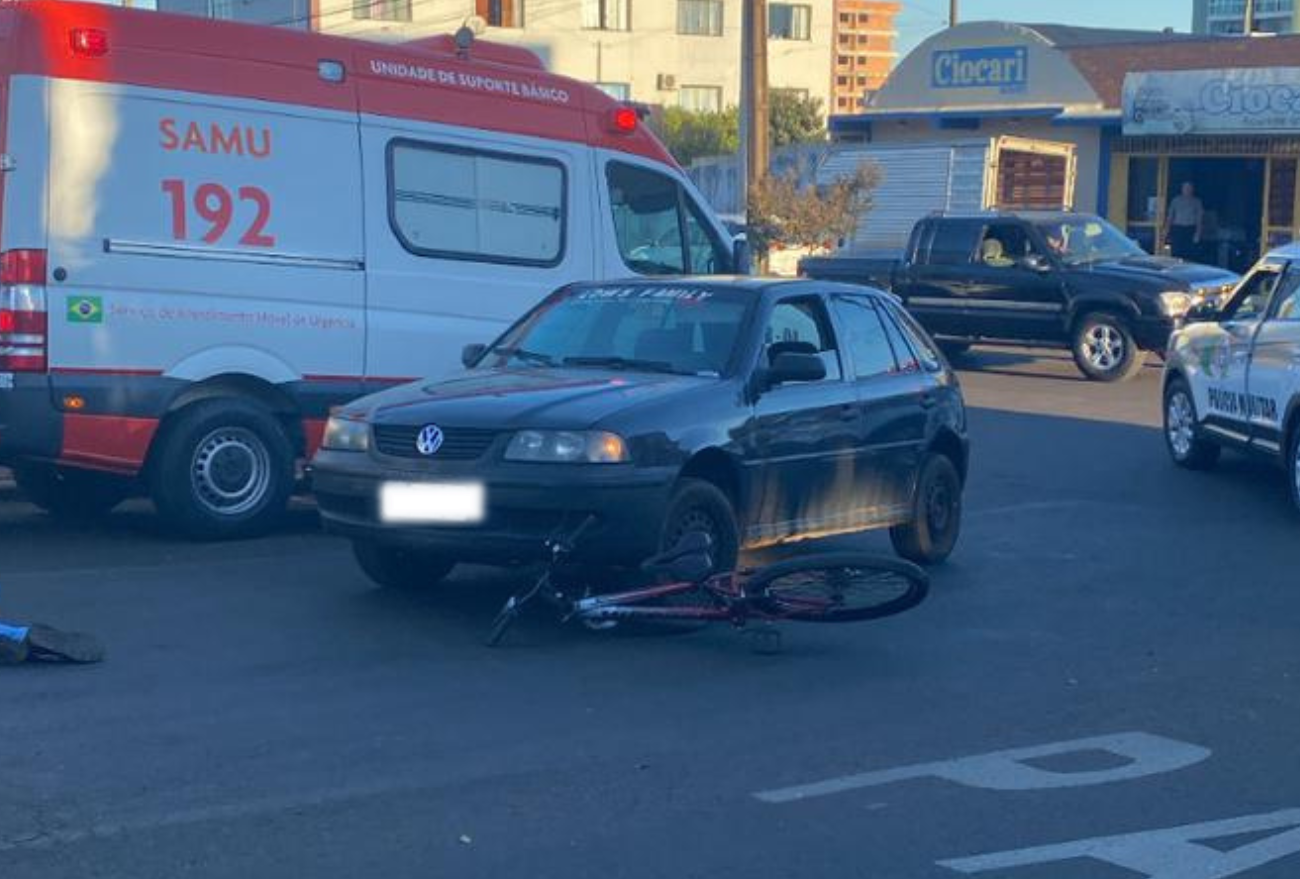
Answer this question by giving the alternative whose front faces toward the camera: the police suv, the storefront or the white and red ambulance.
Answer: the storefront

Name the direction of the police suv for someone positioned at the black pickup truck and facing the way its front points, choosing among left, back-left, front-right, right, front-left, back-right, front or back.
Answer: front-right

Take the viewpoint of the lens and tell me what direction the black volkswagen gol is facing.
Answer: facing the viewer and to the left of the viewer

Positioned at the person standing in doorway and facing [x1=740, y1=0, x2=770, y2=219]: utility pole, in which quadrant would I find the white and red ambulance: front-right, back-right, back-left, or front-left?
front-left

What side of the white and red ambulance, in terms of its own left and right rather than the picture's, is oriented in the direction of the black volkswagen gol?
right

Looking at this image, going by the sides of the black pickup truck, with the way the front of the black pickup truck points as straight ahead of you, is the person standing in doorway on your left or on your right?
on your left

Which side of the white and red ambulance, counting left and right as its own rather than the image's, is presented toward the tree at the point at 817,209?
front

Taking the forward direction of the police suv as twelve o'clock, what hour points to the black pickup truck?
The black pickup truck is roughly at 1 o'clock from the police suv.

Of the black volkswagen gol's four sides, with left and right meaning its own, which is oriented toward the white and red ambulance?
right

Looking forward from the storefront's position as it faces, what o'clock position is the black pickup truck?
The black pickup truck is roughly at 12 o'clock from the storefront.

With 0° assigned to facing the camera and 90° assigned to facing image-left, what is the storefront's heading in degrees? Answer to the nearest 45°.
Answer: approximately 0°

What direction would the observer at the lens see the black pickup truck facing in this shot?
facing the viewer and to the right of the viewer

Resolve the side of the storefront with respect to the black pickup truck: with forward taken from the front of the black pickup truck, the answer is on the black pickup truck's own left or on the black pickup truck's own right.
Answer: on the black pickup truck's own left
